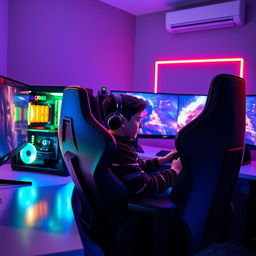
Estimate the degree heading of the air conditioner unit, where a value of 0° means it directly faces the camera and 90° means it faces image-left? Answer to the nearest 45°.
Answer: approximately 45°

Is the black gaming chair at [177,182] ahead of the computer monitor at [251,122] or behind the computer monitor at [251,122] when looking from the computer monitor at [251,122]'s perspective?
ahead

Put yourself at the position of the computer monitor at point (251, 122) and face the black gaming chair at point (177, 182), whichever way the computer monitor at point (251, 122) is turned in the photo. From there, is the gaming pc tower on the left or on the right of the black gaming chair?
right

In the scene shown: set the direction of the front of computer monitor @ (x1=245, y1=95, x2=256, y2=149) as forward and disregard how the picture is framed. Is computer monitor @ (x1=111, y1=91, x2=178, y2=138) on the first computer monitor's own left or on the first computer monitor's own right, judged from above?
on the first computer monitor's own right
